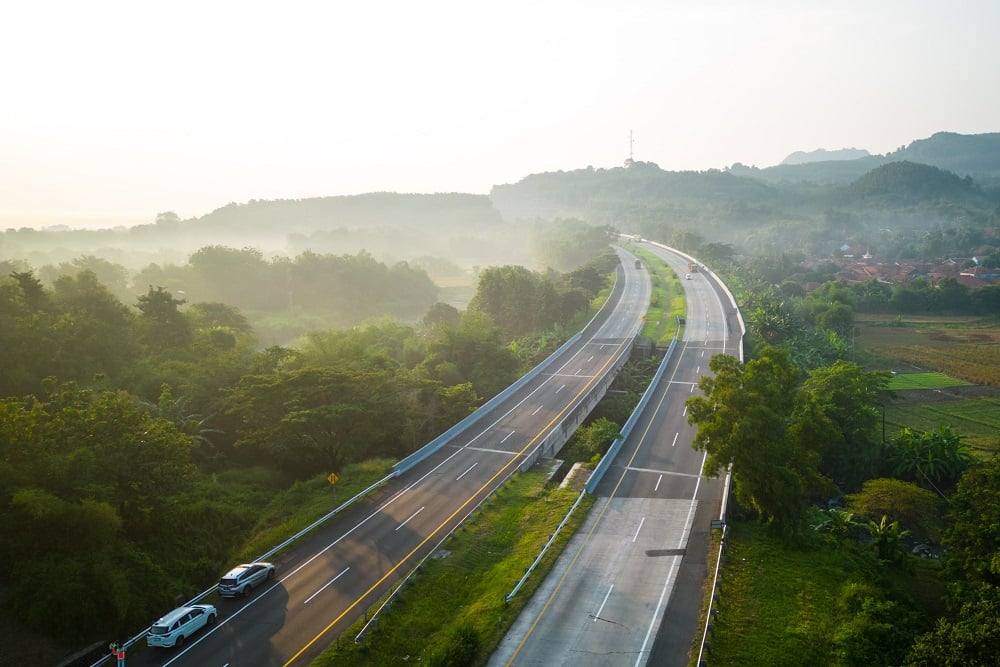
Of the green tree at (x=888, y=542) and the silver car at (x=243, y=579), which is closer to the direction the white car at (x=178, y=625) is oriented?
the silver car

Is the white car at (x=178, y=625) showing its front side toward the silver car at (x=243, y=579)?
yes

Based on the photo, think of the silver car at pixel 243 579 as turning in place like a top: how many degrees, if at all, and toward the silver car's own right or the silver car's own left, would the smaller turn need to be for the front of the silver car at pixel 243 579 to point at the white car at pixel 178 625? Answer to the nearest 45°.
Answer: approximately 180°

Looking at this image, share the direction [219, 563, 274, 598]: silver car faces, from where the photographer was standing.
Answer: facing away from the viewer and to the right of the viewer

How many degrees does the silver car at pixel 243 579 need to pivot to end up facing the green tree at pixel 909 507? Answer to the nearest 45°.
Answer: approximately 45° to its right

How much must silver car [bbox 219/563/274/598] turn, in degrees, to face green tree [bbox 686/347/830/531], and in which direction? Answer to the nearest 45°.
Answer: approximately 45° to its right

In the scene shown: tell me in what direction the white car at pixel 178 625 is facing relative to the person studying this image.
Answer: facing away from the viewer and to the right of the viewer

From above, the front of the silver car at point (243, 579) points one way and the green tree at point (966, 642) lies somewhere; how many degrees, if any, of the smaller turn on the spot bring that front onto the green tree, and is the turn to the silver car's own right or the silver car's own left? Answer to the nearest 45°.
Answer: approximately 90° to the silver car's own right

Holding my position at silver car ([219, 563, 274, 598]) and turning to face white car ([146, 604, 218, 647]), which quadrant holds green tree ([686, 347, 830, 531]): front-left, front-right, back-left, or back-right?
back-left

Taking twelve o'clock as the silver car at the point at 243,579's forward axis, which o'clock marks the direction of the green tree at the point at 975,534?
The green tree is roughly at 2 o'clock from the silver car.
